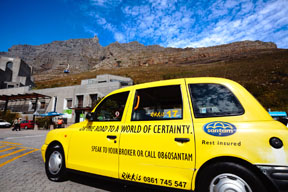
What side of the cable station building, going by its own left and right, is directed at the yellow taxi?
front

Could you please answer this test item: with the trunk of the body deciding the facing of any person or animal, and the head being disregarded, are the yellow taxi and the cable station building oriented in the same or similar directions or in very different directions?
very different directions

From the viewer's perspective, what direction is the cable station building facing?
toward the camera

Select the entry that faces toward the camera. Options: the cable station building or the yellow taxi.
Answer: the cable station building

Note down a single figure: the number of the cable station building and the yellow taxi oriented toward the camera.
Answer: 1
